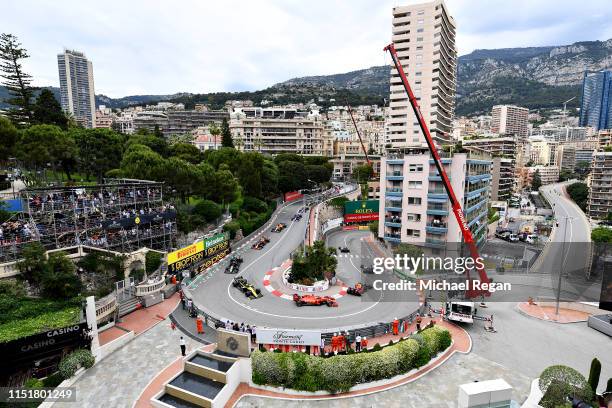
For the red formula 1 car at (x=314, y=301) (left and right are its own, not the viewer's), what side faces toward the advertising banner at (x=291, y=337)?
right

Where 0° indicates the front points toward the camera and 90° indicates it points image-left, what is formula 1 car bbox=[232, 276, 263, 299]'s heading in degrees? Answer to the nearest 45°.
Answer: approximately 315°

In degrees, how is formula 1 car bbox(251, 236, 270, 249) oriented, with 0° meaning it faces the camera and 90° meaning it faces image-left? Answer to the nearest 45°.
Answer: approximately 45°

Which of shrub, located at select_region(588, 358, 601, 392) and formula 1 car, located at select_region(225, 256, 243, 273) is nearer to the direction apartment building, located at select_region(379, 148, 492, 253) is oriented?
the shrub

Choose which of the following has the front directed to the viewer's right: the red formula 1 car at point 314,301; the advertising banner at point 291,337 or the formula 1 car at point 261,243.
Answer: the red formula 1 car

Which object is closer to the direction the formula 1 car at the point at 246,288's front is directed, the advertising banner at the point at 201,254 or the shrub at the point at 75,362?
the shrub

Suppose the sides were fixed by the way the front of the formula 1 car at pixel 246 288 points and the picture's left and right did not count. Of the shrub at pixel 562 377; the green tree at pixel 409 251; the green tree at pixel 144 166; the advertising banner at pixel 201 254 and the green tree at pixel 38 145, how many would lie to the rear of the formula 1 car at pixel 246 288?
3

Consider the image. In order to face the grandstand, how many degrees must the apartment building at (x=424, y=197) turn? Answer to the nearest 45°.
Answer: approximately 45° to its right

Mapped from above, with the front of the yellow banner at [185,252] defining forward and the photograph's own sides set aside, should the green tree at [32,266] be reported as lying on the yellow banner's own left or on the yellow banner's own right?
on the yellow banner's own right

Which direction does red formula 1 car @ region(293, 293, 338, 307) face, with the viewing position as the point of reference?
facing to the right of the viewer

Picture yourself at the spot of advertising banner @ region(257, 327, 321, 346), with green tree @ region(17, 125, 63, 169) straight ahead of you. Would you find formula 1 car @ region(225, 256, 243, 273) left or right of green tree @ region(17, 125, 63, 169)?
right

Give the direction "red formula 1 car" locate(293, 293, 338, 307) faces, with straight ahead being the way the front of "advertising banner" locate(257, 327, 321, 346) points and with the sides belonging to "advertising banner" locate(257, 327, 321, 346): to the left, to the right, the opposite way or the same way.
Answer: to the left

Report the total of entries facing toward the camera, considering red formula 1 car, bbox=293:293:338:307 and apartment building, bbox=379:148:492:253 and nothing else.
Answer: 1

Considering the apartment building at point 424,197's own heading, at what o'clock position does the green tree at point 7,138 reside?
The green tree is roughly at 2 o'clock from the apartment building.

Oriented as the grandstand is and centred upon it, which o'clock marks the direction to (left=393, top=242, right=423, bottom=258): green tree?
The green tree is roughly at 11 o'clock from the grandstand.
